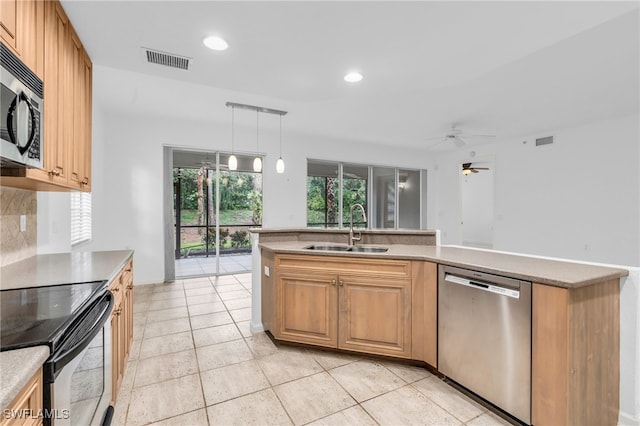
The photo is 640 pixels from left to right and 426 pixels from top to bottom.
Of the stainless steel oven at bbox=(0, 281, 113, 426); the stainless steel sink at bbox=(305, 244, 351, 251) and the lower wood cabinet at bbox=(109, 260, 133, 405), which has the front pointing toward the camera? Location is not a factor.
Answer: the stainless steel sink

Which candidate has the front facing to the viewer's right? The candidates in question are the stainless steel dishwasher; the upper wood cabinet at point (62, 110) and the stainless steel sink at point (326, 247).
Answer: the upper wood cabinet

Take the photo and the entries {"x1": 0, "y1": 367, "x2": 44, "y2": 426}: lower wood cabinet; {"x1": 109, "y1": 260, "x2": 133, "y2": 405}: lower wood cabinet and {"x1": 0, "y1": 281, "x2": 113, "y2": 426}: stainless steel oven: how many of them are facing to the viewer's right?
3

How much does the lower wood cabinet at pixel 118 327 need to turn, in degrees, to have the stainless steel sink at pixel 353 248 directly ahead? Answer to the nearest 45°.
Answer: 0° — it already faces it

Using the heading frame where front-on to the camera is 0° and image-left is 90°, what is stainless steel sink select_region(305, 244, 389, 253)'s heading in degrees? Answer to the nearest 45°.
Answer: approximately 0°

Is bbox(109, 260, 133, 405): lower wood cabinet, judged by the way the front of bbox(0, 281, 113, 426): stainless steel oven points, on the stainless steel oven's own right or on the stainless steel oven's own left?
on the stainless steel oven's own left

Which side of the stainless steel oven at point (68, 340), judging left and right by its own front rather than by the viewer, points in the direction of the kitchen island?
front

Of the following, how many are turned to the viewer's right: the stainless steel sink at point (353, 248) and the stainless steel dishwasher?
0

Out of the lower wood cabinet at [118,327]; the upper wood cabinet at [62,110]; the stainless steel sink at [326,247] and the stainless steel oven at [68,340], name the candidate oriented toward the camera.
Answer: the stainless steel sink

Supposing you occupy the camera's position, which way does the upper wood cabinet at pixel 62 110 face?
facing to the right of the viewer

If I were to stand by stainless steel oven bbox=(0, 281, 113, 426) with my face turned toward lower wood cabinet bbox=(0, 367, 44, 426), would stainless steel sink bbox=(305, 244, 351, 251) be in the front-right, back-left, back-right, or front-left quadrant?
back-left

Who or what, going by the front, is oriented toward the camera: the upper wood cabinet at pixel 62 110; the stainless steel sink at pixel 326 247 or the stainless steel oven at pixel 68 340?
the stainless steel sink

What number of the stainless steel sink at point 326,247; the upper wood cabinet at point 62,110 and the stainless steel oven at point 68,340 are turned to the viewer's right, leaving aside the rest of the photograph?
2

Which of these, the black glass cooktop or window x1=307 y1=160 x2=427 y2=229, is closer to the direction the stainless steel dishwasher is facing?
the black glass cooktop
